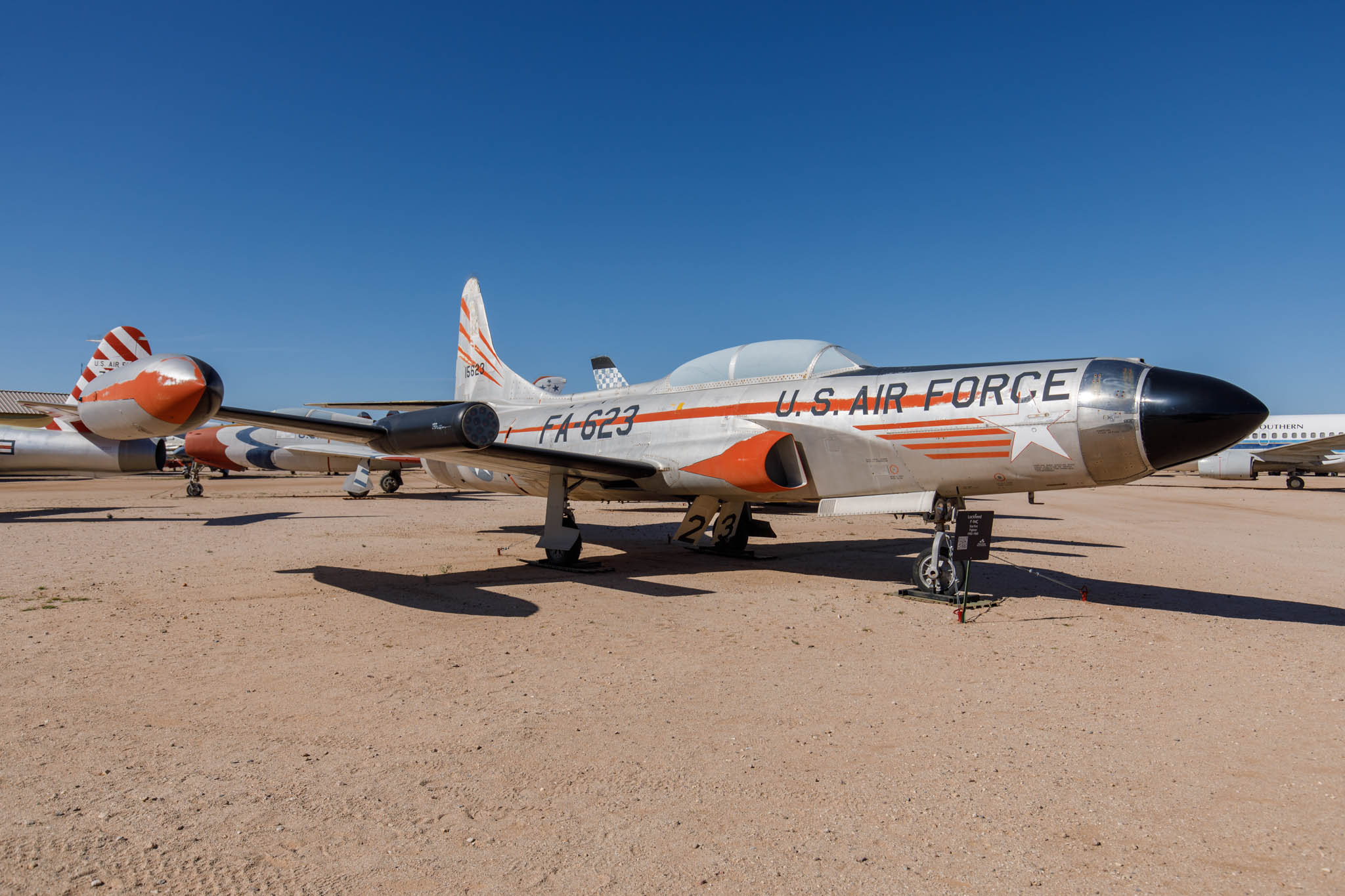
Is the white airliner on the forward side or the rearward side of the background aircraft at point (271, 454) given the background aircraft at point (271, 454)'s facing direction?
on the rearward side

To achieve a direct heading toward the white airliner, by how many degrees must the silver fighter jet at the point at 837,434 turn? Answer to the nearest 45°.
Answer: approximately 90° to its left

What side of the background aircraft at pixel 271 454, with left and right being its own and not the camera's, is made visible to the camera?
left

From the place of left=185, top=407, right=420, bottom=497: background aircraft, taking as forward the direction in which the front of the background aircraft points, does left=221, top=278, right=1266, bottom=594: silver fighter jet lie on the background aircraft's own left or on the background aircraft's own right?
on the background aircraft's own left

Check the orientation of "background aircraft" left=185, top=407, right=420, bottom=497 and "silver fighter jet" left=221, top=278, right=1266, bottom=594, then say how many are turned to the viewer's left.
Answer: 1

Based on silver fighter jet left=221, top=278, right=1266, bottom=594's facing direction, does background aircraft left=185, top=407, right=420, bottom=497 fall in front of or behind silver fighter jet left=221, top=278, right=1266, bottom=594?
behind

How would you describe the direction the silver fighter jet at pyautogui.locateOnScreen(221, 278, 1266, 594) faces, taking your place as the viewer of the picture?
facing the viewer and to the right of the viewer

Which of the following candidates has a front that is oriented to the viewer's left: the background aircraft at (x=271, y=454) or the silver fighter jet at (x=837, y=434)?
the background aircraft
